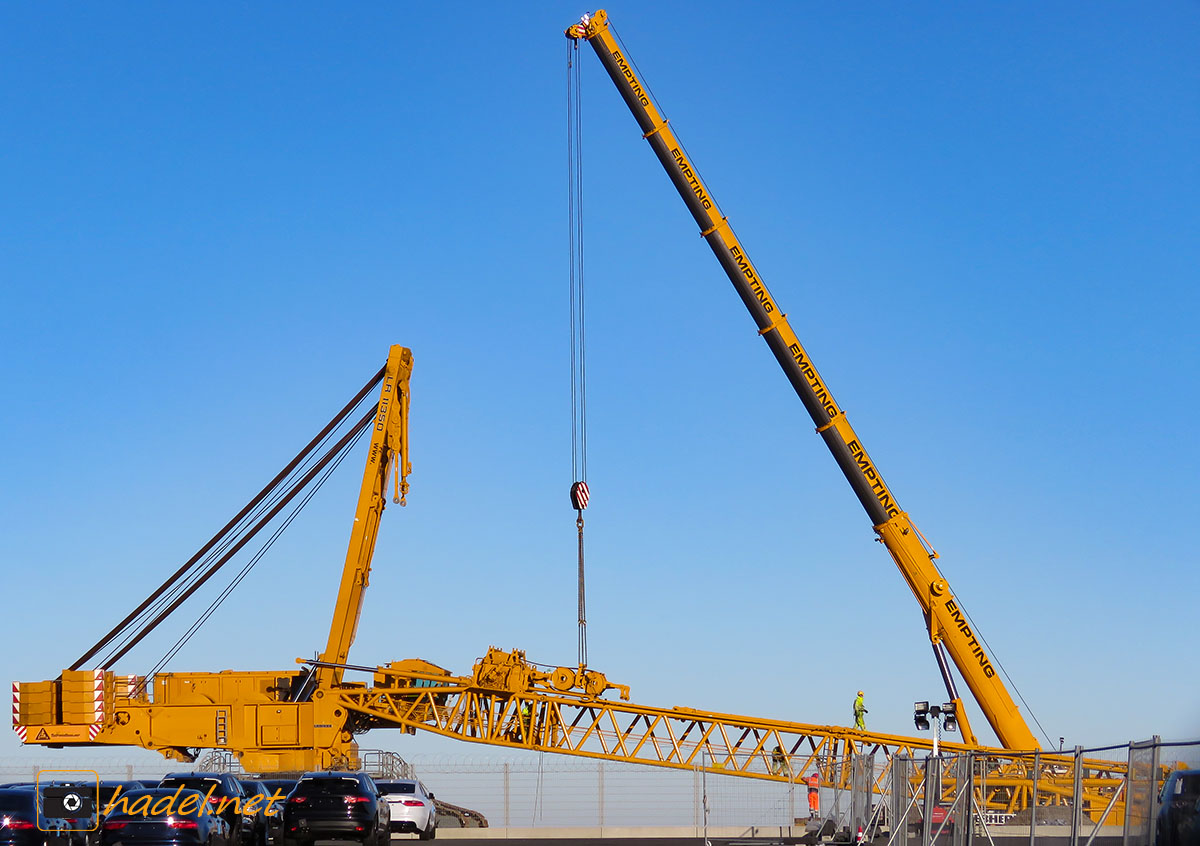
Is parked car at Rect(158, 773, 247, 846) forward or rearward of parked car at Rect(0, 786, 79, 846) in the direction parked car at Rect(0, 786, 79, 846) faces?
forward

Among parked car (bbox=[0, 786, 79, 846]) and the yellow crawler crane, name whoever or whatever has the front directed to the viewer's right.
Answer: the yellow crawler crane

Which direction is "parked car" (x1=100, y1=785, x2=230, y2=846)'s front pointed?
away from the camera

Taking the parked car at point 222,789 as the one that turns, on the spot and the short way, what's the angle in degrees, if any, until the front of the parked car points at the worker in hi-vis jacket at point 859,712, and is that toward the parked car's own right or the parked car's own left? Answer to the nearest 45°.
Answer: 0° — it already faces them

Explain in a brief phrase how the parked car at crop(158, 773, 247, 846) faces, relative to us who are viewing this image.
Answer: facing away from the viewer and to the right of the viewer

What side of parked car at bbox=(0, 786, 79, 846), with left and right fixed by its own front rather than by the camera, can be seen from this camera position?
back

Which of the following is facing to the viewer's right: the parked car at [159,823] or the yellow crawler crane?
the yellow crawler crane

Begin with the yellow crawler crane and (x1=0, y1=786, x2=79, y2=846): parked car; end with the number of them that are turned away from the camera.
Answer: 1

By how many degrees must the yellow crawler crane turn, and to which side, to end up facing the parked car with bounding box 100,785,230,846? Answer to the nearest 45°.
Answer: approximately 90° to its right

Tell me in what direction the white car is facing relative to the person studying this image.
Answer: facing away from the viewer and to the right of the viewer

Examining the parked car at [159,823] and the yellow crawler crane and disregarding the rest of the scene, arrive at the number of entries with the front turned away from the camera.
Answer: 1
